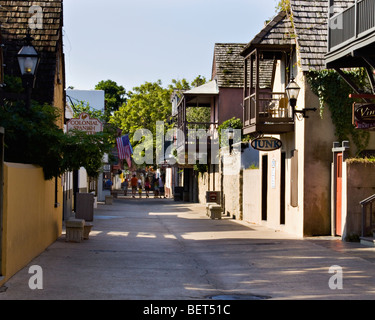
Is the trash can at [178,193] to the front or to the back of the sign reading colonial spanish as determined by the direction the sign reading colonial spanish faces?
to the back

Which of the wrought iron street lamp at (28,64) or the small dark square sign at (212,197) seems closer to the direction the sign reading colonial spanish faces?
the wrought iron street lamp

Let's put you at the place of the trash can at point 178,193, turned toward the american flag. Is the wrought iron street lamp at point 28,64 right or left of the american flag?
left

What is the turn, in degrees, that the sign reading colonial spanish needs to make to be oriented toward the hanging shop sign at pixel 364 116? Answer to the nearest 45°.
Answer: approximately 45° to its left

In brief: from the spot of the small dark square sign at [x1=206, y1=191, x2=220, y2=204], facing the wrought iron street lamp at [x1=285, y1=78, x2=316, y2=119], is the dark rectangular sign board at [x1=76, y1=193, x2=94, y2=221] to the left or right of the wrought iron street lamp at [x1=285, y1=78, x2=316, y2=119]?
right

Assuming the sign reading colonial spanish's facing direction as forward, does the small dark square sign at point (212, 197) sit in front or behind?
behind

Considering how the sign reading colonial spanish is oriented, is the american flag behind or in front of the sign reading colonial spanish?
behind

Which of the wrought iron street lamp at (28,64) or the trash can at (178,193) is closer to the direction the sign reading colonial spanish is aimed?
the wrought iron street lamp

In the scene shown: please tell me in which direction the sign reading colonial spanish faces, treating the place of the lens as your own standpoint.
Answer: facing the viewer

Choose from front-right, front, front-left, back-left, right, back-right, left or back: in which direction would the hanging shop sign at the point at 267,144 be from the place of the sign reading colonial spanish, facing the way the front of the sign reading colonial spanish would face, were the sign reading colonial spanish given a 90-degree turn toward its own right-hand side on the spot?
back

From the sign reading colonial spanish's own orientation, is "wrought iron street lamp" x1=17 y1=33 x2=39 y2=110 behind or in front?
in front
